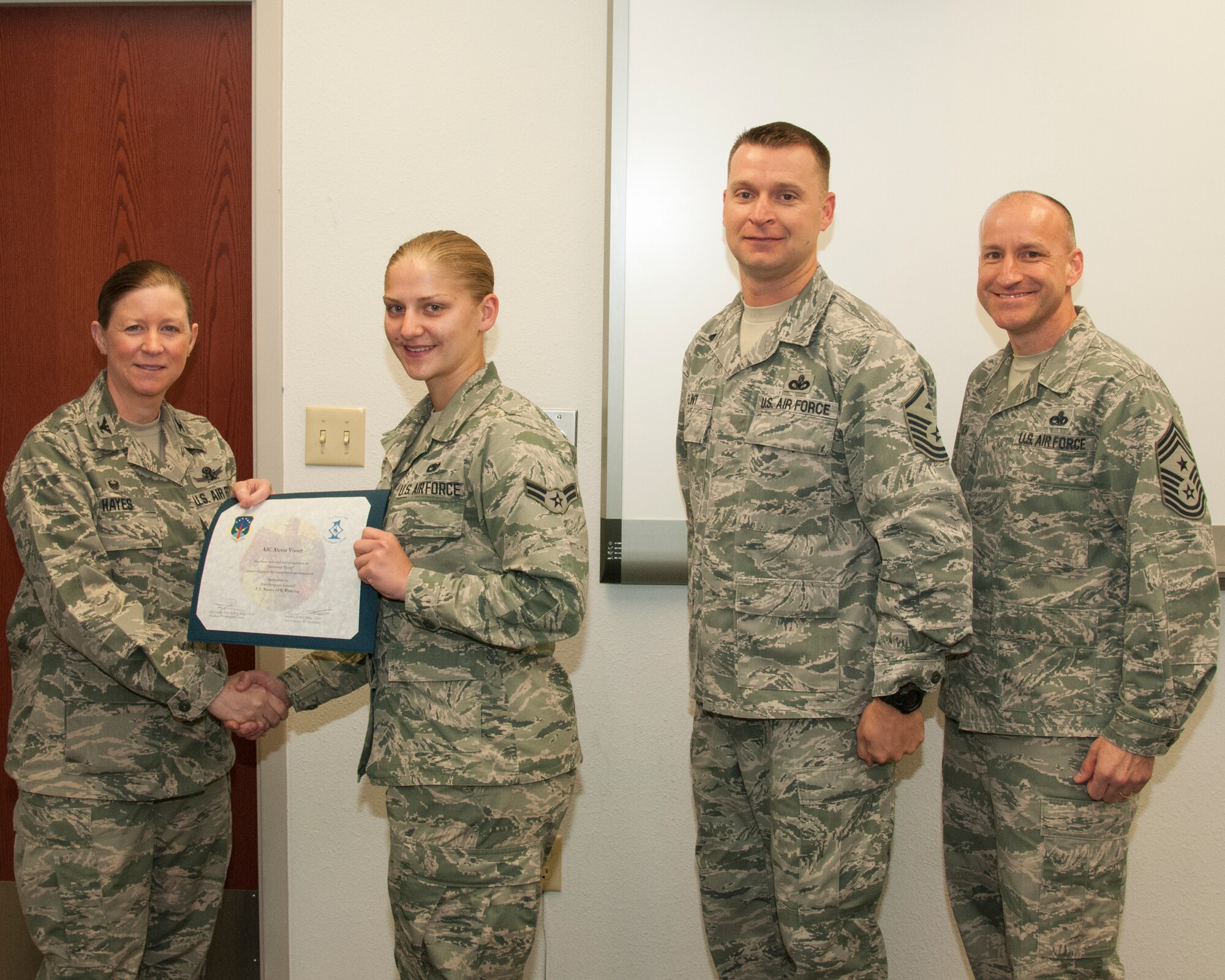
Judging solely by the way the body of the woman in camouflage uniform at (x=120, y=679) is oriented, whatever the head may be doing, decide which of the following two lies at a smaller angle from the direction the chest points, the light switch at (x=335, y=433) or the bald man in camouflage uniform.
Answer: the bald man in camouflage uniform

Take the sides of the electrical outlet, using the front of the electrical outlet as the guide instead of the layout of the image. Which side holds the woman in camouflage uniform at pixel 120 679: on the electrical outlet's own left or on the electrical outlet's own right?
on the electrical outlet's own right

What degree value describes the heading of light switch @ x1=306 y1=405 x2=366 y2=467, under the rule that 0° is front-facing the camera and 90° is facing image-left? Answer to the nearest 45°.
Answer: approximately 0°

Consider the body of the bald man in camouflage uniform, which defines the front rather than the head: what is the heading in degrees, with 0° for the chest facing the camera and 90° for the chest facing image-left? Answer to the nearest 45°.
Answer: approximately 45°

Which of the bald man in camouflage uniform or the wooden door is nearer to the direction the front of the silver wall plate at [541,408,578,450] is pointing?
the bald man in camouflage uniform

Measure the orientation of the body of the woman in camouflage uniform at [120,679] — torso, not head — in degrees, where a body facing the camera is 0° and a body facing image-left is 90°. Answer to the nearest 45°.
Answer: approximately 315°
